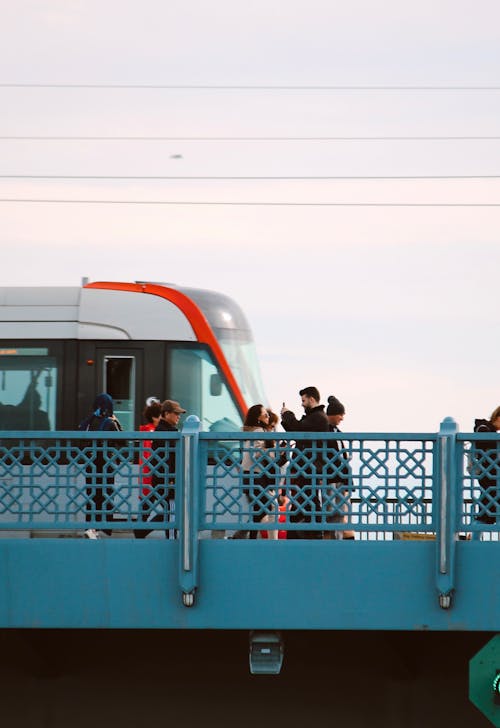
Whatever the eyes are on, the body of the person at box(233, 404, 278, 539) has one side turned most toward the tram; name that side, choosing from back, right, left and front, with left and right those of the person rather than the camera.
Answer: left

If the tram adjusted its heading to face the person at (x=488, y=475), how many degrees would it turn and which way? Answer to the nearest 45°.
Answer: approximately 45° to its right

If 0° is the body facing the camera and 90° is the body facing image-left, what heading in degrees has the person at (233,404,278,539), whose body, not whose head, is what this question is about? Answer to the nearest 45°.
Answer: approximately 270°

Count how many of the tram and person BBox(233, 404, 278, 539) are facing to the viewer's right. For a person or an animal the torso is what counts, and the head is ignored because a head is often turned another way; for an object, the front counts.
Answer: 2

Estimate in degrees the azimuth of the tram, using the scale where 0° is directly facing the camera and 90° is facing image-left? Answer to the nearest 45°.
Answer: approximately 270°

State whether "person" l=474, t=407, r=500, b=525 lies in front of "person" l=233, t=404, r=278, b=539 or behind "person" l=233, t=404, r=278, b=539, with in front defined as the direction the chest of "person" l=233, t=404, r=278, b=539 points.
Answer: in front
